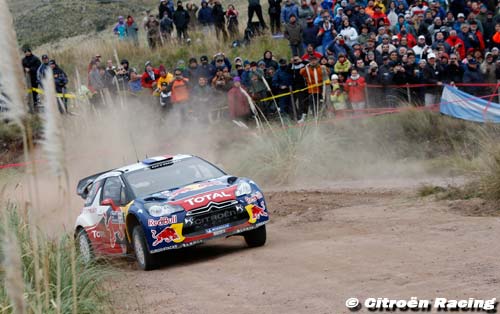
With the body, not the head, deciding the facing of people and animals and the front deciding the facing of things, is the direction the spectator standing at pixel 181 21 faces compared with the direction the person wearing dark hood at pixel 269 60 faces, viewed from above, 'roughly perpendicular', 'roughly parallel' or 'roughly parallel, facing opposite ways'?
roughly parallel

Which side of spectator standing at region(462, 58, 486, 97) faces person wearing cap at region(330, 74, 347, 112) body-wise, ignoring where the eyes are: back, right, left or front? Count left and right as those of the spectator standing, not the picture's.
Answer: right

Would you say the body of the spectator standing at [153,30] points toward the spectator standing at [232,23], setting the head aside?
no

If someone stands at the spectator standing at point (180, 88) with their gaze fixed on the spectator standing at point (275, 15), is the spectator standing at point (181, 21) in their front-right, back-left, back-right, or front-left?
front-left

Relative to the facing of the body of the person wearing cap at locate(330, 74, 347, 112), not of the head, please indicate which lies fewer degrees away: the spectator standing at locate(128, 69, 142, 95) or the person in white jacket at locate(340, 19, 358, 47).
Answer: the spectator standing

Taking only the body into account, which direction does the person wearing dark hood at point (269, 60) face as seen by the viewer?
toward the camera

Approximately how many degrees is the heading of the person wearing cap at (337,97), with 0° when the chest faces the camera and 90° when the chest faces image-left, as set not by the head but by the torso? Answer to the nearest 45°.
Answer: approximately 45°

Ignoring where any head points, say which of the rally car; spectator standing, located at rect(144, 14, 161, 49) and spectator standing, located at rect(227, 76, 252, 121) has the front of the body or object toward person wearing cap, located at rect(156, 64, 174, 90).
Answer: spectator standing, located at rect(144, 14, 161, 49)

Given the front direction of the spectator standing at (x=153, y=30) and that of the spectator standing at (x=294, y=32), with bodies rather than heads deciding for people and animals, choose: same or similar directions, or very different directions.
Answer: same or similar directions

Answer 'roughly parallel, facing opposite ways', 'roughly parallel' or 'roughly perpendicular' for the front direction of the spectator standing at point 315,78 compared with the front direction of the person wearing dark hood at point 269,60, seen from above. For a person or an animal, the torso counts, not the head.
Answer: roughly parallel

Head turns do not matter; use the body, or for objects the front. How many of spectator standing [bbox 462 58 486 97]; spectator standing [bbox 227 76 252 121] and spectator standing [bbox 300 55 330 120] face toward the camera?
3

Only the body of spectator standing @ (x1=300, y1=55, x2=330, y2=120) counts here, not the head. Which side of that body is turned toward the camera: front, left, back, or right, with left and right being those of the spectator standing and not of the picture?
front

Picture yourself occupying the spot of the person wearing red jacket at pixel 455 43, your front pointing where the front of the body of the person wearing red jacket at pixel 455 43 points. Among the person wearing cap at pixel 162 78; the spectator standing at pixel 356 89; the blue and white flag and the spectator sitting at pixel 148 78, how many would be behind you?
0

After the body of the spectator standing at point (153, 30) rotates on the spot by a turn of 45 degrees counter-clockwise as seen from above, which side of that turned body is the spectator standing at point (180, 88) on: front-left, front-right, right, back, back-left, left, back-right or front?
front-right

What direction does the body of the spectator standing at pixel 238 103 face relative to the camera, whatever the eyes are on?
toward the camera

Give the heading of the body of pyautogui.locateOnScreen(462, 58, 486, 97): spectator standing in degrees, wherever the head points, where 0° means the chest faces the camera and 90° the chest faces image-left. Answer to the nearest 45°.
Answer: approximately 0°

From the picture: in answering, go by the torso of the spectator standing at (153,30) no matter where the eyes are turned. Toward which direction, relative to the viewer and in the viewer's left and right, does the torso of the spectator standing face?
facing the viewer

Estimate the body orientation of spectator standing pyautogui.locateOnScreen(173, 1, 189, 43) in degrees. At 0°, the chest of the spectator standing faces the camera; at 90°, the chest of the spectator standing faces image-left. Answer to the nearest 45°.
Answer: approximately 0°

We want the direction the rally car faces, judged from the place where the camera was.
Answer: facing the viewer and to the right of the viewer

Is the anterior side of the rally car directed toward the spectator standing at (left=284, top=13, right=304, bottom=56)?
no
